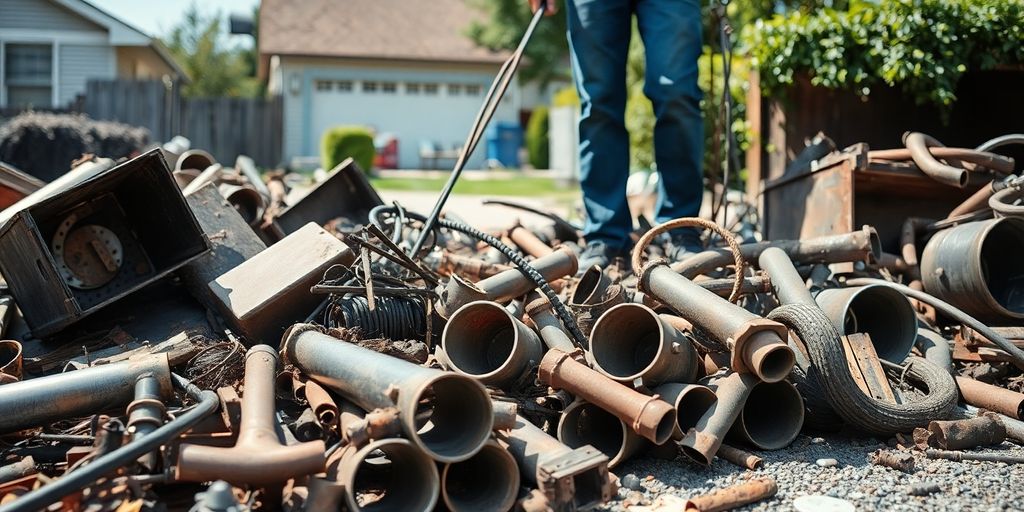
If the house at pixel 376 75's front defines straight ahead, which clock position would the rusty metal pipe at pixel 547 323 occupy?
The rusty metal pipe is roughly at 12 o'clock from the house.

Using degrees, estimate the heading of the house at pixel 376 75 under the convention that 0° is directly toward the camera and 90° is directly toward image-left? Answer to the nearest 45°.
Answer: approximately 0°

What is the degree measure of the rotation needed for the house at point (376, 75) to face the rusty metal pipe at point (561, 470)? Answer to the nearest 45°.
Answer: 0° — it already faces it

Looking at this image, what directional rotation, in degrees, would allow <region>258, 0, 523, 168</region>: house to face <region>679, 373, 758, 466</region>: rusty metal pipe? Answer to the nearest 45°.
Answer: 0° — it already faces it

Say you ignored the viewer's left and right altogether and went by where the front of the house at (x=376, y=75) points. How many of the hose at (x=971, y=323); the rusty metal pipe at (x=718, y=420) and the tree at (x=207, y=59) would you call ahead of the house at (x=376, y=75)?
2

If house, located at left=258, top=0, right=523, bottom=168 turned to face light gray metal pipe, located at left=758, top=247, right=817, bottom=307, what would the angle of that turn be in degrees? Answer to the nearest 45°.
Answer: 0° — it already faces it

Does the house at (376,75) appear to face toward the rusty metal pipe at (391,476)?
yes

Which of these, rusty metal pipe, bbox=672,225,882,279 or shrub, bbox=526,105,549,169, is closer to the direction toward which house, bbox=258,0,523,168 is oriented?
the rusty metal pipe

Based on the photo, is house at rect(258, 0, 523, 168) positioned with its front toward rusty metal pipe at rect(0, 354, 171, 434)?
yes
